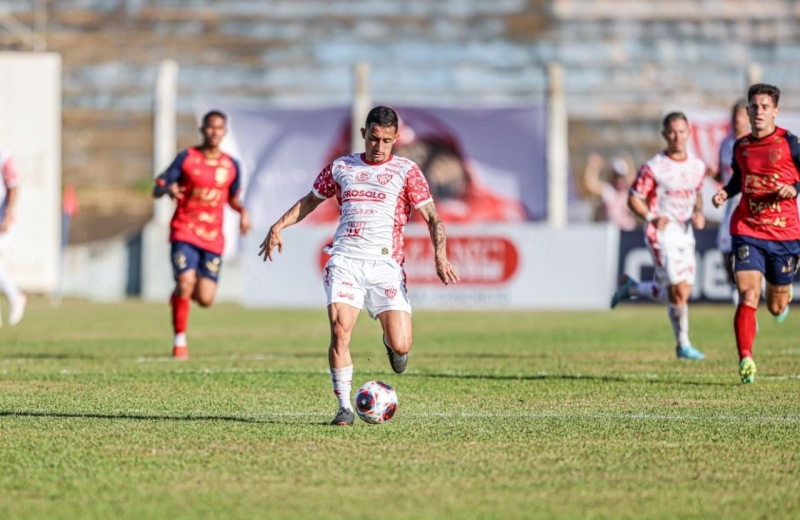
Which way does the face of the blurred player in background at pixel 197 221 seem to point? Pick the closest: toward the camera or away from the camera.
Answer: toward the camera

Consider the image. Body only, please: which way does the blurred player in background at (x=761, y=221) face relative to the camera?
toward the camera

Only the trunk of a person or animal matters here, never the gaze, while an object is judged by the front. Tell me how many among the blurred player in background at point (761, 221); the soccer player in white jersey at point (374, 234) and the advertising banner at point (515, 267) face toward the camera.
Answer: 3

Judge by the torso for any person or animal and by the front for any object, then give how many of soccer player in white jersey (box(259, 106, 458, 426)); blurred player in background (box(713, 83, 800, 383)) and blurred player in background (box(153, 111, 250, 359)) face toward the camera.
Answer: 3

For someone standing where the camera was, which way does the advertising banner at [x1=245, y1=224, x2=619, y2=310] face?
facing the viewer

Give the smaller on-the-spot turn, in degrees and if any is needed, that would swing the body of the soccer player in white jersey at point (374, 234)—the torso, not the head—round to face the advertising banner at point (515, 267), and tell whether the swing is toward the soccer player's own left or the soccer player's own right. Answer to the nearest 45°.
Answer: approximately 180°

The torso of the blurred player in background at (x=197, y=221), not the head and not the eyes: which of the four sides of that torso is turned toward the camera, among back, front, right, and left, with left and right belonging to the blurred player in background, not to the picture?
front

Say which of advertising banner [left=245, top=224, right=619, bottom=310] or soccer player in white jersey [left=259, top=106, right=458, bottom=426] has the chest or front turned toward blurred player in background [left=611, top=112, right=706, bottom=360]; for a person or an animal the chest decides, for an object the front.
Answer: the advertising banner

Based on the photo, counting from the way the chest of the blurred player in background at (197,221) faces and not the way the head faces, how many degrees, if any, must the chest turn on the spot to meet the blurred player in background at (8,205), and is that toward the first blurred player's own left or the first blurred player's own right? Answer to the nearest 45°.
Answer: approximately 135° to the first blurred player's own right

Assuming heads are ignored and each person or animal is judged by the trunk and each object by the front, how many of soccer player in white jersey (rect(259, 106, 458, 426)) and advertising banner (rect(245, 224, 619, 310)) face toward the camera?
2

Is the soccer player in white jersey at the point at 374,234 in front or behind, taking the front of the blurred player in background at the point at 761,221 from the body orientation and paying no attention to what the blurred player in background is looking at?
in front

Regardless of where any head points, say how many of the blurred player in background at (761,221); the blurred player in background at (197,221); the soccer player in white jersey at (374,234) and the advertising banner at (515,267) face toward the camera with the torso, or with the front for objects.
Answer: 4

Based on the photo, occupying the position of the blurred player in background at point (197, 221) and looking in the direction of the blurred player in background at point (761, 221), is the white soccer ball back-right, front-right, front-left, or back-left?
front-right

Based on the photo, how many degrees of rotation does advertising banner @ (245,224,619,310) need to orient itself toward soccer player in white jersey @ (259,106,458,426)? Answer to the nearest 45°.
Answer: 0° — it already faces them

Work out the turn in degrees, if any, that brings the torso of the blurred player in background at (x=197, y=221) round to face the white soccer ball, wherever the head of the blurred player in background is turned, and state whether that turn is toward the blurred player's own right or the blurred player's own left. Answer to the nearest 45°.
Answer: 0° — they already face it

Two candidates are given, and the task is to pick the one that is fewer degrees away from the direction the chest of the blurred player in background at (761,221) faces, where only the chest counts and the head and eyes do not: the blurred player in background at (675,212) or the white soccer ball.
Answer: the white soccer ball
